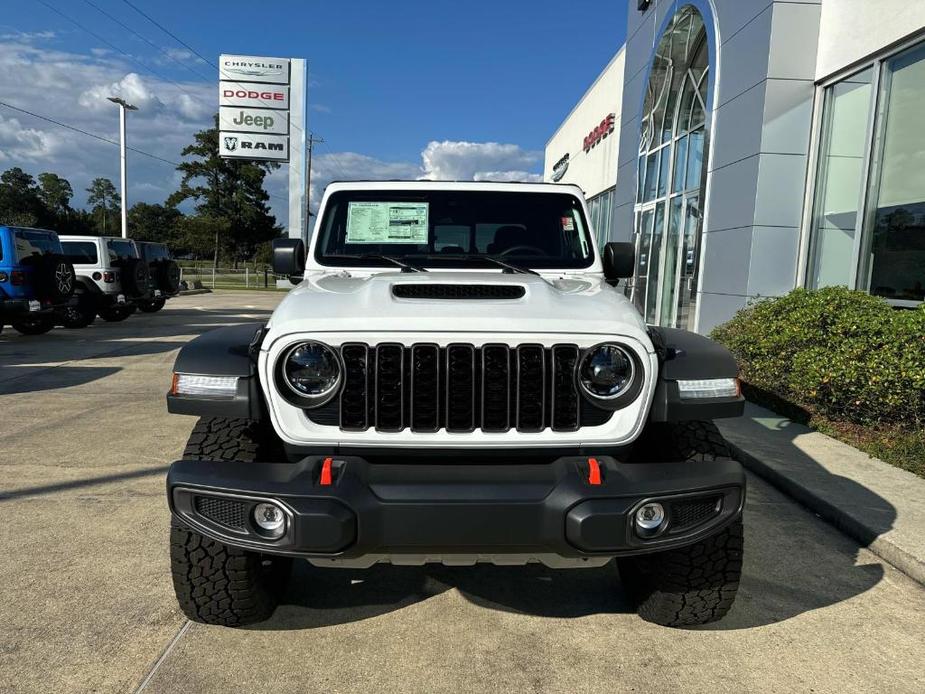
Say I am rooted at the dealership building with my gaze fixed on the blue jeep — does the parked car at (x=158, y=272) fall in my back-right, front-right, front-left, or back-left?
front-right

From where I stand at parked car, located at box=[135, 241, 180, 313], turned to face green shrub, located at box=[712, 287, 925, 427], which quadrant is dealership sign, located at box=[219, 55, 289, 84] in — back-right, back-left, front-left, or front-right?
back-left

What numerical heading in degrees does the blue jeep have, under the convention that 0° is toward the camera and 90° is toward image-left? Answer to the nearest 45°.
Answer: approximately 135°

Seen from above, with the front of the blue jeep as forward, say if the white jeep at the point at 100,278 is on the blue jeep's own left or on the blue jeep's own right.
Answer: on the blue jeep's own right

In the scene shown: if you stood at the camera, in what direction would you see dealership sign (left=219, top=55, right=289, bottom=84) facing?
facing the viewer

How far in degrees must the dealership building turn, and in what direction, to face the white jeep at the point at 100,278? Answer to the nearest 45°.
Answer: approximately 45° to its right

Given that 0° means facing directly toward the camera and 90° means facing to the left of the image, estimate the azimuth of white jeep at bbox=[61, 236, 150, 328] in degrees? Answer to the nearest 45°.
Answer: approximately 135°

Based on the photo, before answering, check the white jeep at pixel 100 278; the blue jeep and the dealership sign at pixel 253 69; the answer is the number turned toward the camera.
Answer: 1

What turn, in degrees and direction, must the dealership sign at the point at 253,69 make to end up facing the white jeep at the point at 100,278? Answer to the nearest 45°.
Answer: approximately 45° to its right

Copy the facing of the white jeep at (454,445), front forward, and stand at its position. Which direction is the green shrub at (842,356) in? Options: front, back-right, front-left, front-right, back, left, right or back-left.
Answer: back-left

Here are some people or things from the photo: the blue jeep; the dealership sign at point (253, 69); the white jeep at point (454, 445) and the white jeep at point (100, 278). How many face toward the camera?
2
